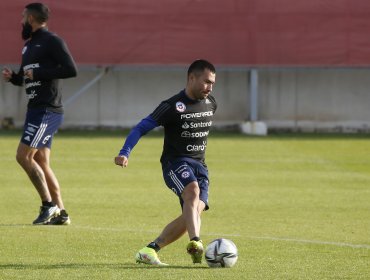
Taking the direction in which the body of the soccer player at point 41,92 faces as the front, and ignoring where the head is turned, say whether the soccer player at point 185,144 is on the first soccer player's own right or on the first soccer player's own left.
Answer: on the first soccer player's own left

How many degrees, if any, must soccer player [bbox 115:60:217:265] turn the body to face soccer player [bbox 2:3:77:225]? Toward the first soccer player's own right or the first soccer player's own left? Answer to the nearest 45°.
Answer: approximately 180°

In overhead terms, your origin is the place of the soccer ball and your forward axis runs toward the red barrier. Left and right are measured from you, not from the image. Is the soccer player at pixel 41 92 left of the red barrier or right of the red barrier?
left

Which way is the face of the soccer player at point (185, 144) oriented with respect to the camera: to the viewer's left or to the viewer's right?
to the viewer's right

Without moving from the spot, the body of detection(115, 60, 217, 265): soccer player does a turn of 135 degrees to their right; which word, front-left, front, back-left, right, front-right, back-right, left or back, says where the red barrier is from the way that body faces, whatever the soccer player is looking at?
right

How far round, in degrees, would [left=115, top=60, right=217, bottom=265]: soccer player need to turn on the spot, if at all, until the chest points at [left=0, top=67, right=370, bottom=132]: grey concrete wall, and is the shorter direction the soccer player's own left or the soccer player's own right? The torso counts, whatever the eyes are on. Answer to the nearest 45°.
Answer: approximately 135° to the soccer player's own left

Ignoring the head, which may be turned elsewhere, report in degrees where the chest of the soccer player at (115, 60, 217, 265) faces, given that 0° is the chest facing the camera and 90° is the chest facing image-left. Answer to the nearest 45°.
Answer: approximately 315°
